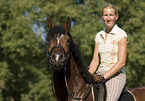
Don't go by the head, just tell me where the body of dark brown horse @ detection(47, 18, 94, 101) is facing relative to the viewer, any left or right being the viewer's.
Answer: facing the viewer and to the left of the viewer
